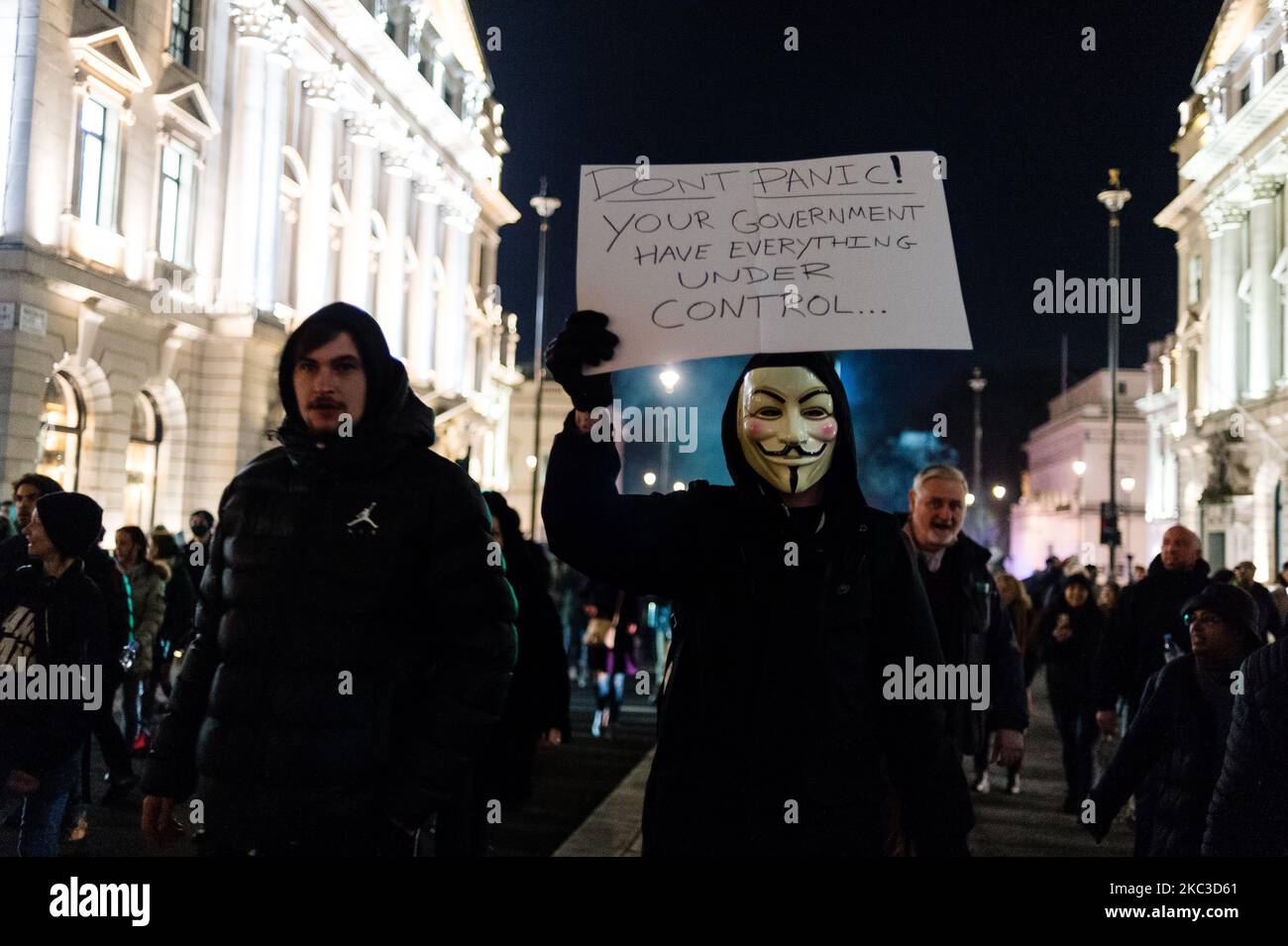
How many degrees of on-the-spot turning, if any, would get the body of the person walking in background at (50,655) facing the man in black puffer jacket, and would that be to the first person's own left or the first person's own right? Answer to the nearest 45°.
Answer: approximately 45° to the first person's own left

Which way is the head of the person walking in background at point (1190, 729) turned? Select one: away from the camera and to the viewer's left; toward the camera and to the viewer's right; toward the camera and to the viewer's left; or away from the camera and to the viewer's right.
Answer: toward the camera and to the viewer's left

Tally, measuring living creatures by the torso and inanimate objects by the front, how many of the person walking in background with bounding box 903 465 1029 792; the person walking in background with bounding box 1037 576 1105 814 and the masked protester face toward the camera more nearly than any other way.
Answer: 3

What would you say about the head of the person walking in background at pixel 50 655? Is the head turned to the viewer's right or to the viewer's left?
to the viewer's left

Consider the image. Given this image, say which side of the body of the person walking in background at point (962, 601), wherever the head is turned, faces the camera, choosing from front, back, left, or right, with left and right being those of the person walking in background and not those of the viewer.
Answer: front

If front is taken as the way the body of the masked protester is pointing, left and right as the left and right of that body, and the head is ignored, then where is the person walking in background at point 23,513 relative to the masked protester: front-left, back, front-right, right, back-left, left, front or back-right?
back-right

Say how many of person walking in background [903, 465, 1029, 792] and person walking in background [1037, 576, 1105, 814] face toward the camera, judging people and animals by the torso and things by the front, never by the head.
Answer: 2

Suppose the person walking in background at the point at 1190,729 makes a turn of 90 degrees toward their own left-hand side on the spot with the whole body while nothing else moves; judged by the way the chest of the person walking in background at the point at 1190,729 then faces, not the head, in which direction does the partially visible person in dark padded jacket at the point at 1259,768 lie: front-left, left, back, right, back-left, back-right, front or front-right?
front-right

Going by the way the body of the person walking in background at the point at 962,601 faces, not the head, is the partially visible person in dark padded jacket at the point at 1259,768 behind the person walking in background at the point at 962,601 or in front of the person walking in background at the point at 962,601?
in front

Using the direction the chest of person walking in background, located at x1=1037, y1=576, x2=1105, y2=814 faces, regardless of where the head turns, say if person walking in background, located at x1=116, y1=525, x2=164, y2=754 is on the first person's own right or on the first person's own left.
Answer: on the first person's own right
